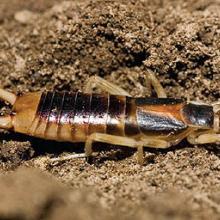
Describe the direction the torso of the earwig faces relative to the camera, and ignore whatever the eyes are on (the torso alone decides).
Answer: to the viewer's right
